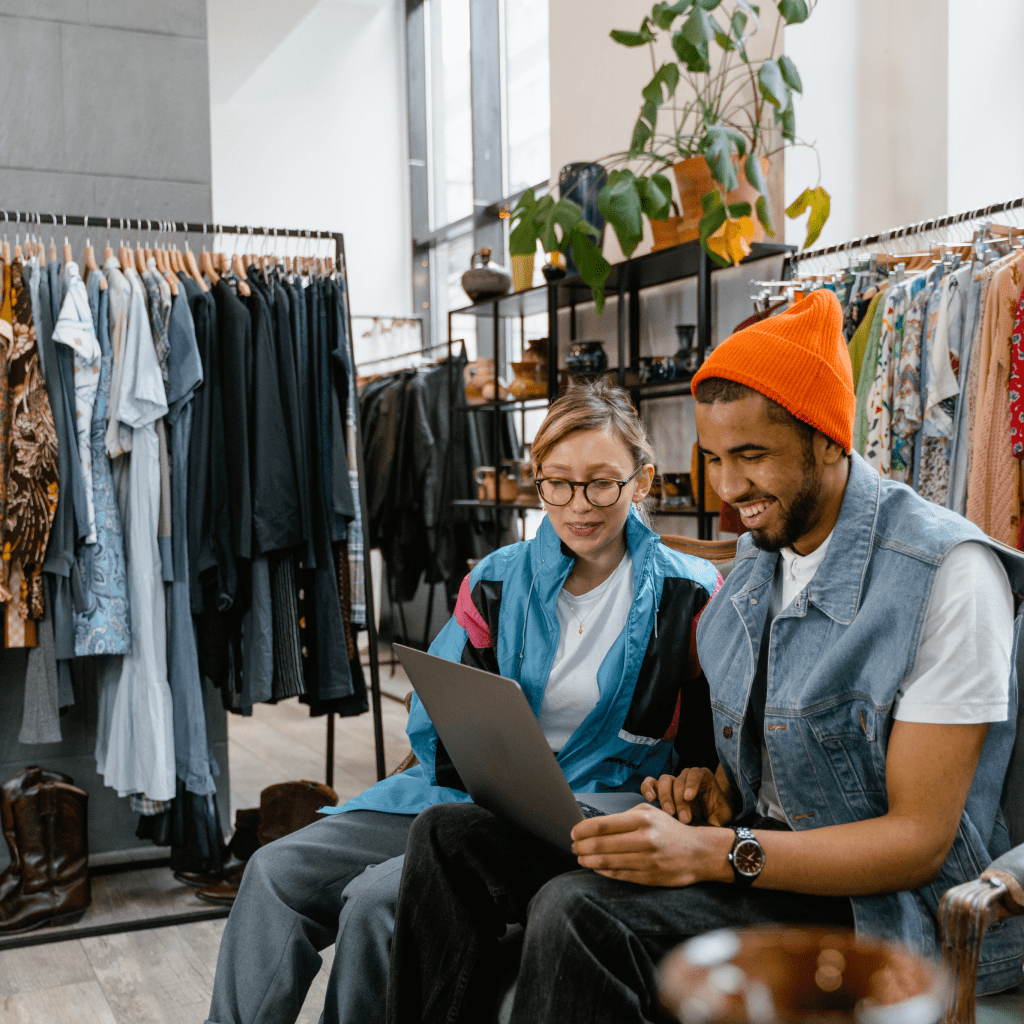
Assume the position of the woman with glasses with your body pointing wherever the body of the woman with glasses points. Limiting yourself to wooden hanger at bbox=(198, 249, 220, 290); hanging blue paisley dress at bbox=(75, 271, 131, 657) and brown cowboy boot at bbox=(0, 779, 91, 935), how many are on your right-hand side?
3

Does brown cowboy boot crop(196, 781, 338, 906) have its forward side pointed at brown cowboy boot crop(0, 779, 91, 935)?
yes

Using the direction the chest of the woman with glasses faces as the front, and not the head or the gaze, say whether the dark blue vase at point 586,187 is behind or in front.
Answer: behind

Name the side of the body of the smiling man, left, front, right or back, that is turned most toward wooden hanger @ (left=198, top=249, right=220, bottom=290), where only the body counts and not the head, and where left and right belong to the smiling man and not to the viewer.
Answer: right

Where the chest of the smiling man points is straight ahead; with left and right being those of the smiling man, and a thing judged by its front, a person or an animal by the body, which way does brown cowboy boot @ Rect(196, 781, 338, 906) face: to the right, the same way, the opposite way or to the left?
the same way

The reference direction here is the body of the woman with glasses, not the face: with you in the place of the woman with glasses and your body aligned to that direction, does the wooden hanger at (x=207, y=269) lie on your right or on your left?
on your right

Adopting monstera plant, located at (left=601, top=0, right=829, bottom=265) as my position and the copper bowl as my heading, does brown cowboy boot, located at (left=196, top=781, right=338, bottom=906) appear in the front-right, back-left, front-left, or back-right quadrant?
front-right

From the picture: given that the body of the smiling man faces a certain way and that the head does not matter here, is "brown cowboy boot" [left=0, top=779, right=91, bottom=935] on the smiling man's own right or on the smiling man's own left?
on the smiling man's own right

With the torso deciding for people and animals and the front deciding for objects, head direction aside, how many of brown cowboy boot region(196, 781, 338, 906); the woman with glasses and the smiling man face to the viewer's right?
0

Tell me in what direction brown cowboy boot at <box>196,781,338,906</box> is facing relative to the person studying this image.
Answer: facing to the left of the viewer

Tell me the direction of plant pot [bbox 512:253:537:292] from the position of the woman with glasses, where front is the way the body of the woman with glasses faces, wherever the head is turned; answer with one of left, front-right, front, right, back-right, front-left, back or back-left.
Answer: back-right

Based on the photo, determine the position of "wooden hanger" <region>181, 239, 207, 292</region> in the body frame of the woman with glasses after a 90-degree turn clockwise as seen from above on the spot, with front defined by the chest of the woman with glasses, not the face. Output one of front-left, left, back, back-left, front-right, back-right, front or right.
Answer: front

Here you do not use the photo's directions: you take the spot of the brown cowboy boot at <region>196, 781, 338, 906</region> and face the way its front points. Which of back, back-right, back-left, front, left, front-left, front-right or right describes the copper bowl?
left

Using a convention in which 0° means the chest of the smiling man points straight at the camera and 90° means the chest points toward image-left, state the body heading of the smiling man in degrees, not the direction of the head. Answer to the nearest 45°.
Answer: approximately 45°
